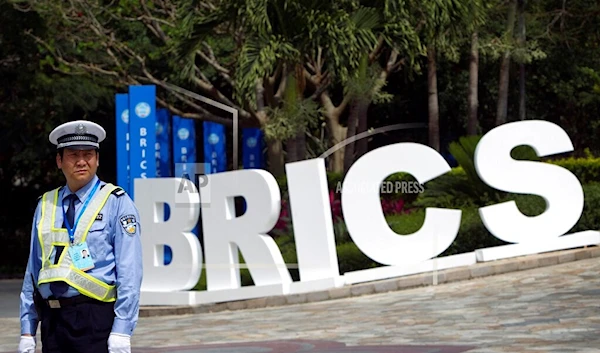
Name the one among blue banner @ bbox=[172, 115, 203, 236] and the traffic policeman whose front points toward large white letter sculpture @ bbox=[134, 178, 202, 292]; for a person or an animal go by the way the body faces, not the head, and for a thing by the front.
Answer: the blue banner

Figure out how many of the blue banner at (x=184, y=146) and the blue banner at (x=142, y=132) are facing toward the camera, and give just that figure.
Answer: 2

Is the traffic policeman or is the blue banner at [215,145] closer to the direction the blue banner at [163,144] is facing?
the traffic policeman

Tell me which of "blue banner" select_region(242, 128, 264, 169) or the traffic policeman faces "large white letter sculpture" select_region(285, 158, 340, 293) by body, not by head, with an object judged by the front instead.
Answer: the blue banner

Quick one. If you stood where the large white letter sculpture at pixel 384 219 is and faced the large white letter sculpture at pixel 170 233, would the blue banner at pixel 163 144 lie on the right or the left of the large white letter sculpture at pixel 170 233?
right

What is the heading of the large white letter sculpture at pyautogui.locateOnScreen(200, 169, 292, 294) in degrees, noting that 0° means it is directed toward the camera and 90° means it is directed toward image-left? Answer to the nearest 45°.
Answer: approximately 45°
